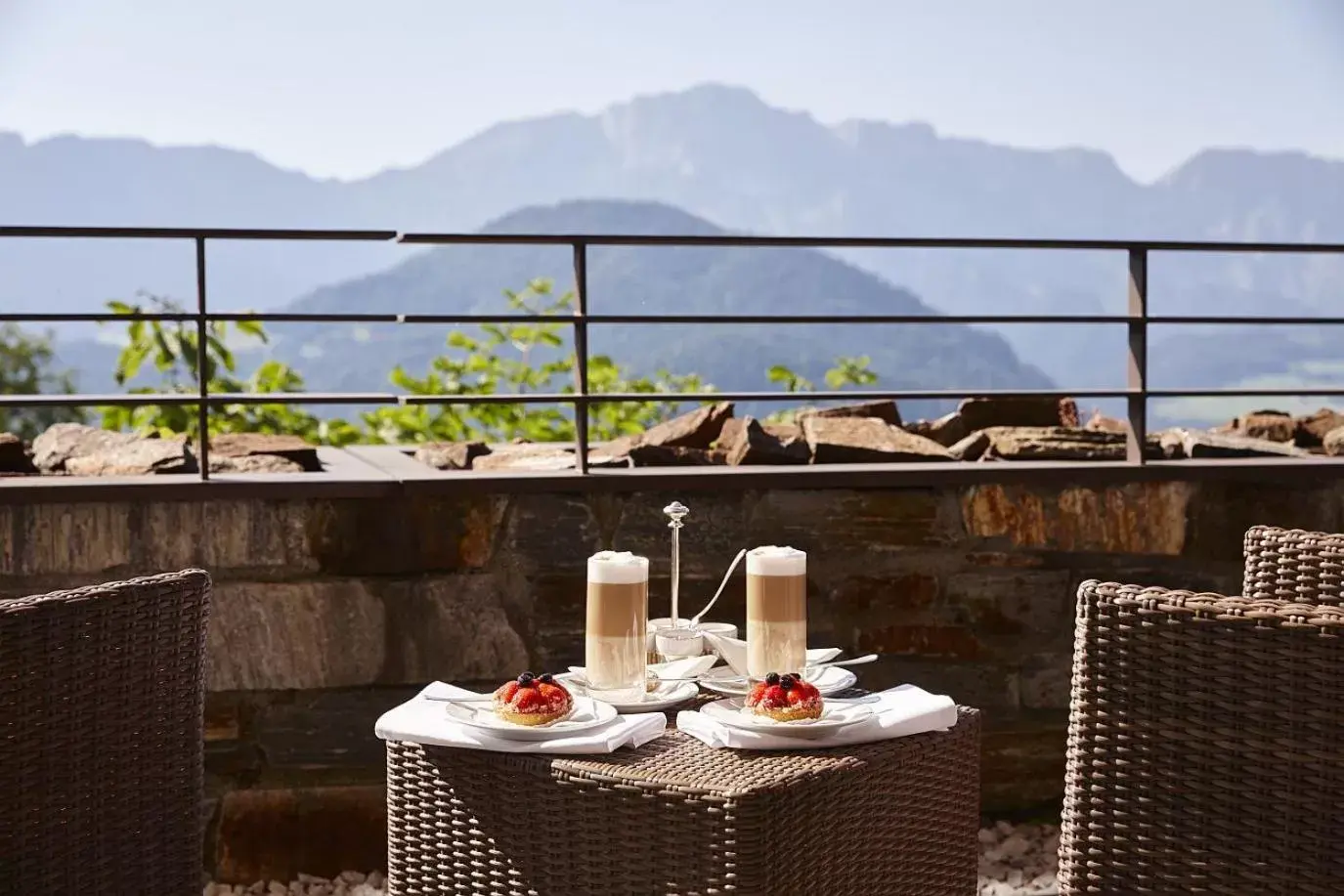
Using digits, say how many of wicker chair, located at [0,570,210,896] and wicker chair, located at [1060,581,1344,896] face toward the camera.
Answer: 0

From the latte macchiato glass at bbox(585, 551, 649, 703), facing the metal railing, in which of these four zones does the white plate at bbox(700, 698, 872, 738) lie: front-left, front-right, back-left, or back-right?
back-right
